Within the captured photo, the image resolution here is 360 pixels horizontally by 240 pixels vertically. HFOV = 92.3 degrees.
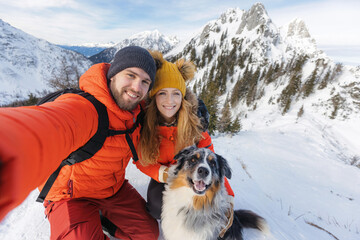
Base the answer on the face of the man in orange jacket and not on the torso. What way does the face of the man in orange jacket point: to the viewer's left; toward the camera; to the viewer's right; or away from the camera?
toward the camera

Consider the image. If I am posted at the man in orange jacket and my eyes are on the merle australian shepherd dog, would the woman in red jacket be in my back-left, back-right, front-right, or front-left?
front-left

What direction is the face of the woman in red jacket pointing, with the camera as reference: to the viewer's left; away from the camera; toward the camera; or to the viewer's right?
toward the camera

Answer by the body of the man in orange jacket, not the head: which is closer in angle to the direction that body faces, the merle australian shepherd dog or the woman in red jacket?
the merle australian shepherd dog

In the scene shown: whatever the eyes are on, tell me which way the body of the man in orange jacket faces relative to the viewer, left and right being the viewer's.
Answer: facing the viewer and to the right of the viewer

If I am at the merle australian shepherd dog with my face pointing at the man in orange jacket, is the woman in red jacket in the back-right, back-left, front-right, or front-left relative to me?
front-right

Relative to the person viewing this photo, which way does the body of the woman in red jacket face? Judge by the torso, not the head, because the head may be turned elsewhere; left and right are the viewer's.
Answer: facing the viewer
